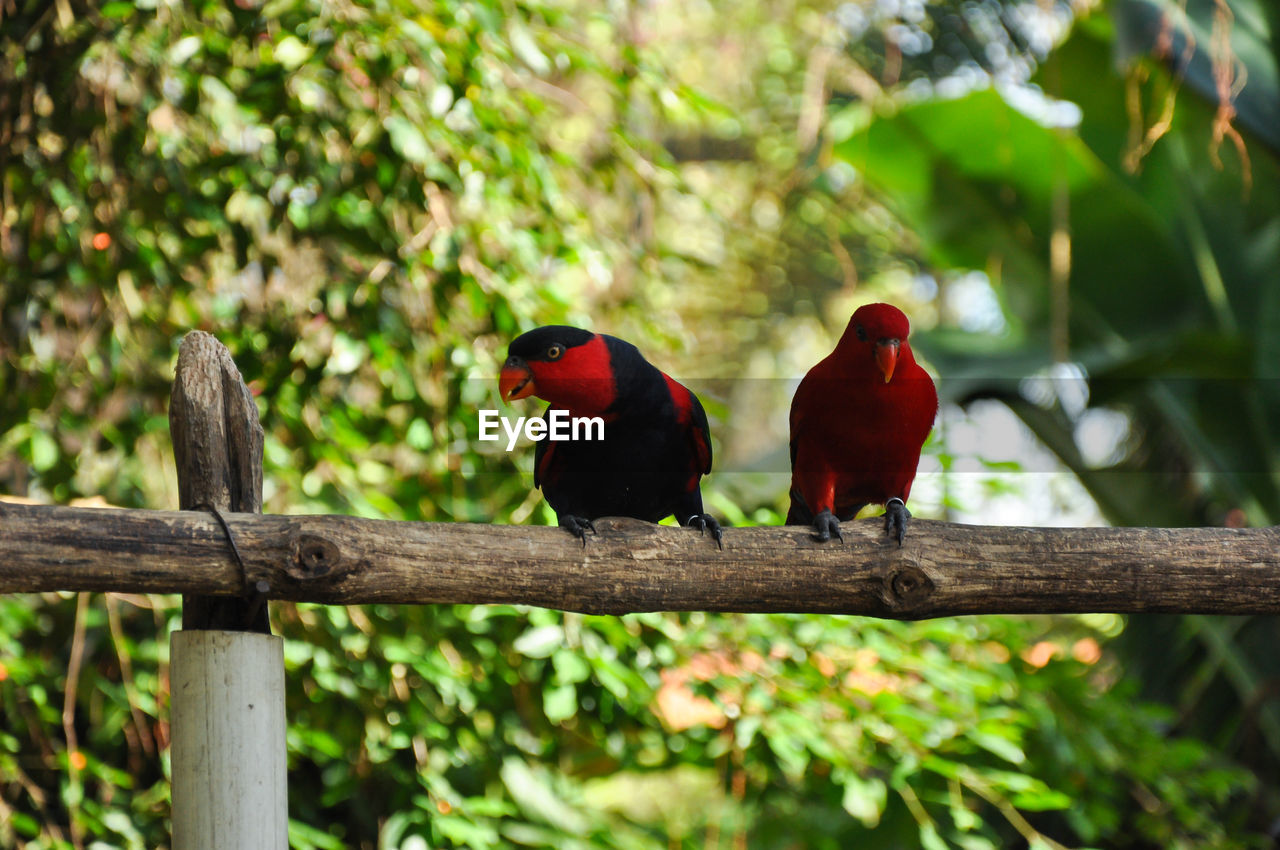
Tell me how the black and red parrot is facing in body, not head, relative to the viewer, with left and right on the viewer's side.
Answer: facing the viewer and to the left of the viewer
